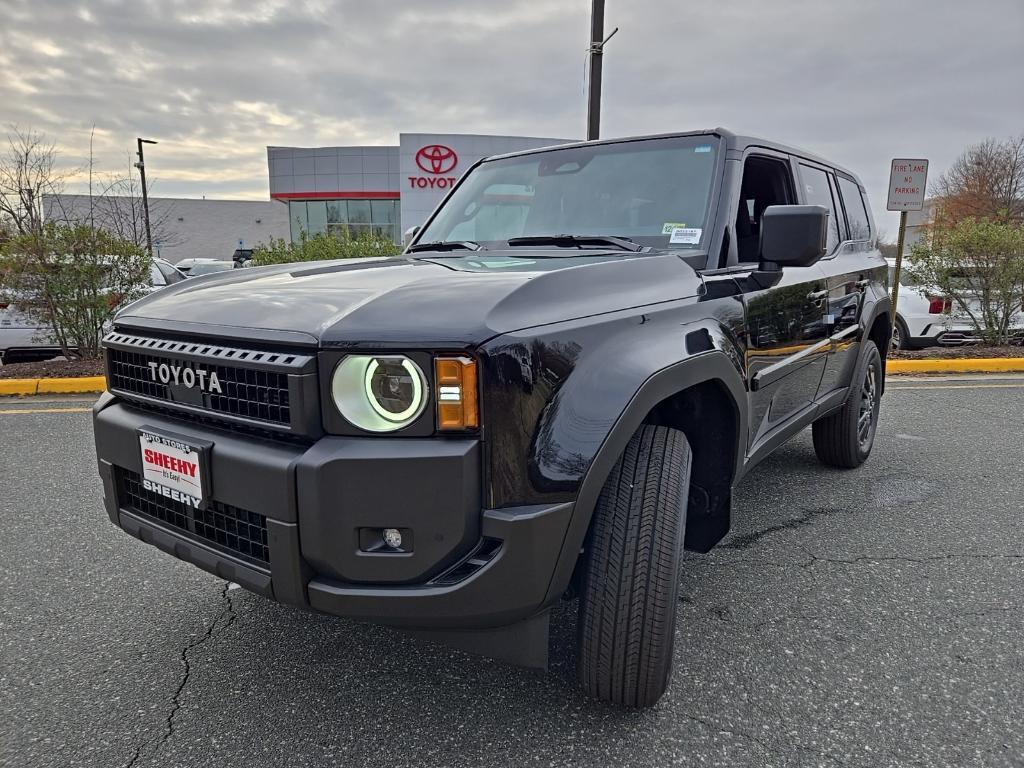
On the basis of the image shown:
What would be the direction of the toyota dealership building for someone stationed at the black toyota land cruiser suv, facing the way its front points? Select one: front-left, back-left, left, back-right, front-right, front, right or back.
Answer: back-right

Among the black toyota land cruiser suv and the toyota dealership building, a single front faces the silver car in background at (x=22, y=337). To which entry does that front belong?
the toyota dealership building

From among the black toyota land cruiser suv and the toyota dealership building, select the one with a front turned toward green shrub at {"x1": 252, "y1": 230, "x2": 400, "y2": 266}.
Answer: the toyota dealership building

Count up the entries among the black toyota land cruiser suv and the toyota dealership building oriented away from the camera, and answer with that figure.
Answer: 0

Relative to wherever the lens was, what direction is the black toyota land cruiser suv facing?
facing the viewer and to the left of the viewer

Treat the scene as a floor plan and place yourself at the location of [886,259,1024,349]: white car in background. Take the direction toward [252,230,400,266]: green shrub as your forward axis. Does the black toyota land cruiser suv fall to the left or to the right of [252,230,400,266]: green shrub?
left

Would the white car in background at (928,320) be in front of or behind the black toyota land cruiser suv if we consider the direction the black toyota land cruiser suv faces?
behind

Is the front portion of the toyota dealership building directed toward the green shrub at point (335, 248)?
yes

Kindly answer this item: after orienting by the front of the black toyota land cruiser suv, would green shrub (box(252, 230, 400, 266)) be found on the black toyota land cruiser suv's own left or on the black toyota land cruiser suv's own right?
on the black toyota land cruiser suv's own right

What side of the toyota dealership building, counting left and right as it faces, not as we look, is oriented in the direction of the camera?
front

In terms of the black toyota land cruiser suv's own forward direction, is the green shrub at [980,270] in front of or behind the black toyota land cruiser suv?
behind

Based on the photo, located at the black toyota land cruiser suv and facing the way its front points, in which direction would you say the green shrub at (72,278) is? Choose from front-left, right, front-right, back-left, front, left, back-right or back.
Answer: right

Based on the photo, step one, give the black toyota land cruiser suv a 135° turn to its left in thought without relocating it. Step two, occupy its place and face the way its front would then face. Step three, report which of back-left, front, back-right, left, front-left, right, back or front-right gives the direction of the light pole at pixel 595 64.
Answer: left

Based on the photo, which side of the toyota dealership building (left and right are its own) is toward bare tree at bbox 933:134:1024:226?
left

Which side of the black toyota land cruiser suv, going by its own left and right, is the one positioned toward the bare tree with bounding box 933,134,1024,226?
back
